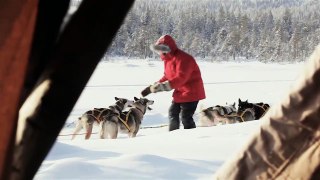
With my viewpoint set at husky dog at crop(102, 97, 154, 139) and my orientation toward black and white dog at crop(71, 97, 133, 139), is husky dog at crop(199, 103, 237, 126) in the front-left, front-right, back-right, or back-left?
back-right

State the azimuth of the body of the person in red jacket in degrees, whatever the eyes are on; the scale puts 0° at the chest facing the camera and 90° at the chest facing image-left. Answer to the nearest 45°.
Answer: approximately 90°
